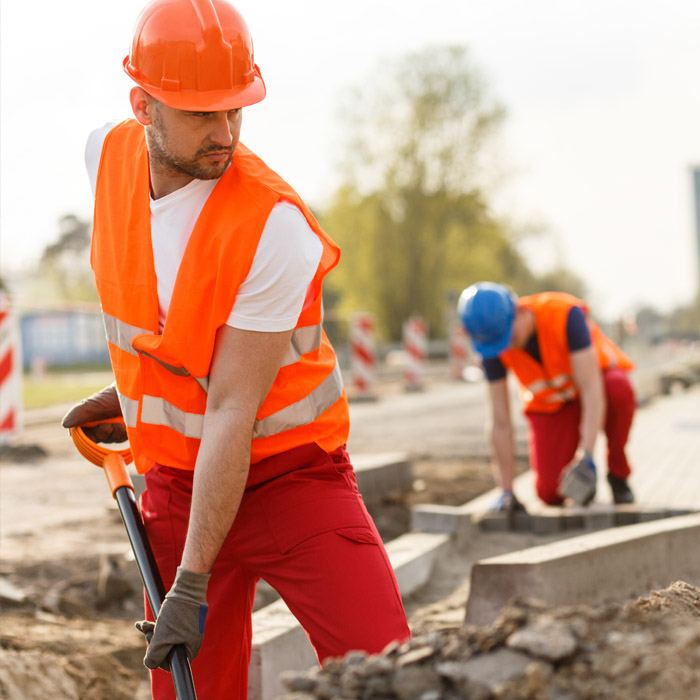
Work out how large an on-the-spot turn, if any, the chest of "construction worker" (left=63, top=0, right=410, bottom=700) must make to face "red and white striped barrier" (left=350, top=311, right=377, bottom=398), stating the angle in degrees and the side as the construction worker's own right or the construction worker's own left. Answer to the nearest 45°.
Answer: approximately 135° to the construction worker's own right

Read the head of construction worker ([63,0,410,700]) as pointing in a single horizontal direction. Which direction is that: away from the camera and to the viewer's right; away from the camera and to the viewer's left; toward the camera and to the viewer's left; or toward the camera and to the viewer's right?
toward the camera and to the viewer's right

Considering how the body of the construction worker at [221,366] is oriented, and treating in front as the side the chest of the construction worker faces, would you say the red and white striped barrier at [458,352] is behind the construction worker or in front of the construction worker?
behind

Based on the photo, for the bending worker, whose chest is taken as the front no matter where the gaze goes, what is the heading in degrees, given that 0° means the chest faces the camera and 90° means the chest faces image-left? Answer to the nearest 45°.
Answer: approximately 45°
